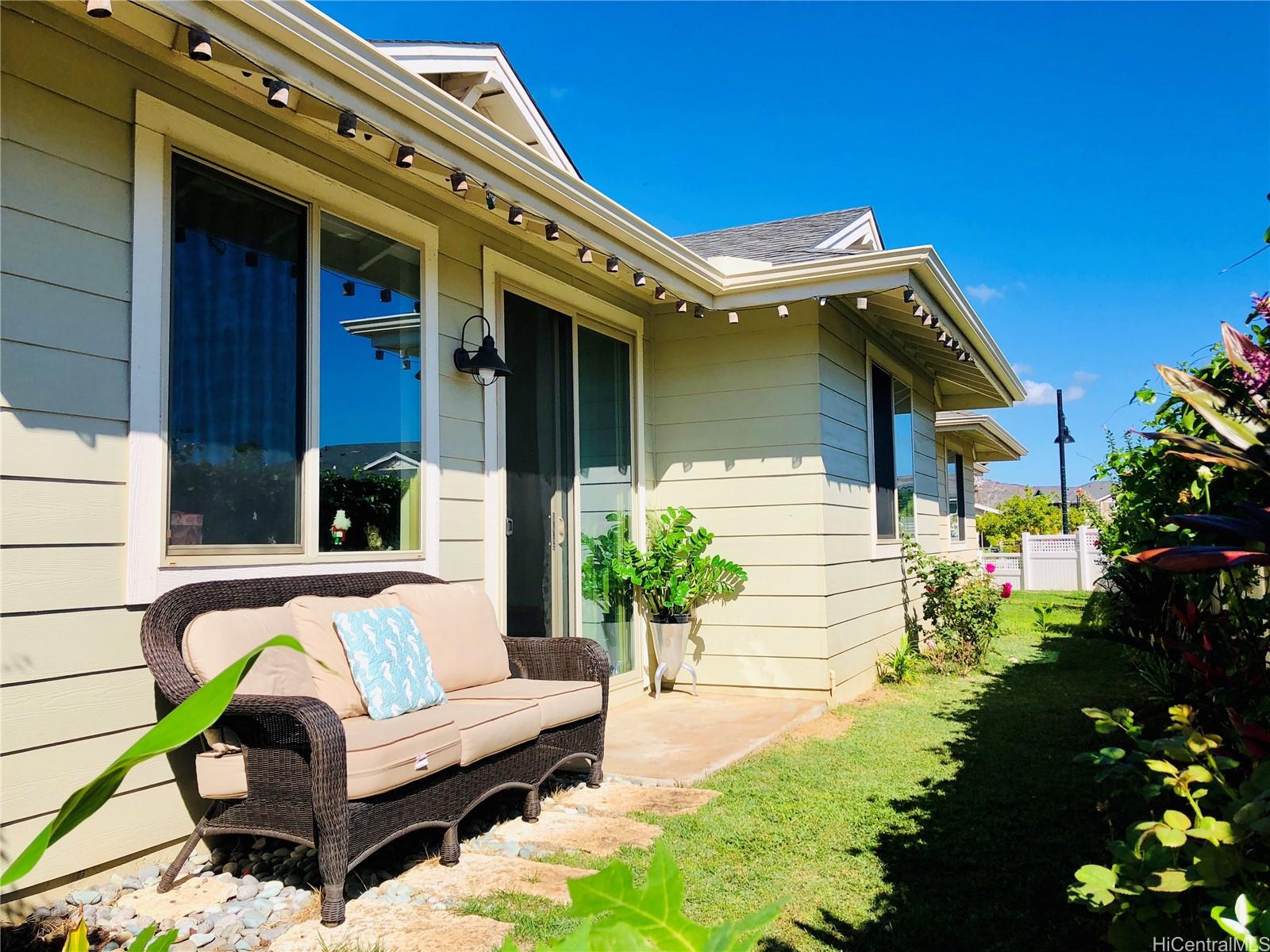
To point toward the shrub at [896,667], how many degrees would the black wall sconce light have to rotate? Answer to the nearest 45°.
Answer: approximately 90° to its left

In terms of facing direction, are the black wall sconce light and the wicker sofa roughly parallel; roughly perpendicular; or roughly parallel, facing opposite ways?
roughly parallel

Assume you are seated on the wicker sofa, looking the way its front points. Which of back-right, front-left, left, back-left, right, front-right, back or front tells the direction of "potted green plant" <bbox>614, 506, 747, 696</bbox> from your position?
left

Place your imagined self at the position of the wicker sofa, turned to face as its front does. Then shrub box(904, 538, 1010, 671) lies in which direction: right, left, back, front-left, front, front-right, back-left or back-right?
left

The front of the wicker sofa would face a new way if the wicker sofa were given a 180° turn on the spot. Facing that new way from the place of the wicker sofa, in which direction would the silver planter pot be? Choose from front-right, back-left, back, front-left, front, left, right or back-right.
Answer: right

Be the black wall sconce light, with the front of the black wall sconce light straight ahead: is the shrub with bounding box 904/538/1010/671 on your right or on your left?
on your left

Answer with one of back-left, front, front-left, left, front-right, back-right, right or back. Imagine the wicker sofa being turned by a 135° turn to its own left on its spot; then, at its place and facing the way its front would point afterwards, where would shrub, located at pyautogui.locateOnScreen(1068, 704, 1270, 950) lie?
back-right

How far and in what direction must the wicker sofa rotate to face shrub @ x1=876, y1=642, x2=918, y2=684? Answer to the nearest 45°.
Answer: approximately 90° to its left

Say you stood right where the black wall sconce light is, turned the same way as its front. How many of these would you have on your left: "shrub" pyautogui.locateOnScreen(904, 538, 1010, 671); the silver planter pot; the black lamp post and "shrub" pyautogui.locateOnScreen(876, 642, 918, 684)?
4

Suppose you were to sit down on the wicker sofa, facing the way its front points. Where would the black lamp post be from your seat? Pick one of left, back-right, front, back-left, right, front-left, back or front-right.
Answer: left

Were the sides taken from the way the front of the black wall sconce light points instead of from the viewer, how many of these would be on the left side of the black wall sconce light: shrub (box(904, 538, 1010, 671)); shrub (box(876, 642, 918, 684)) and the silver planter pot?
3

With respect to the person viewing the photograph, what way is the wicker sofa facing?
facing the viewer and to the right of the viewer

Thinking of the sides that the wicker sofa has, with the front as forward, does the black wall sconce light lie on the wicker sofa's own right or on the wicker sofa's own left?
on the wicker sofa's own left

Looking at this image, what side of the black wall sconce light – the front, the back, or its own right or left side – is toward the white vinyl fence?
left
